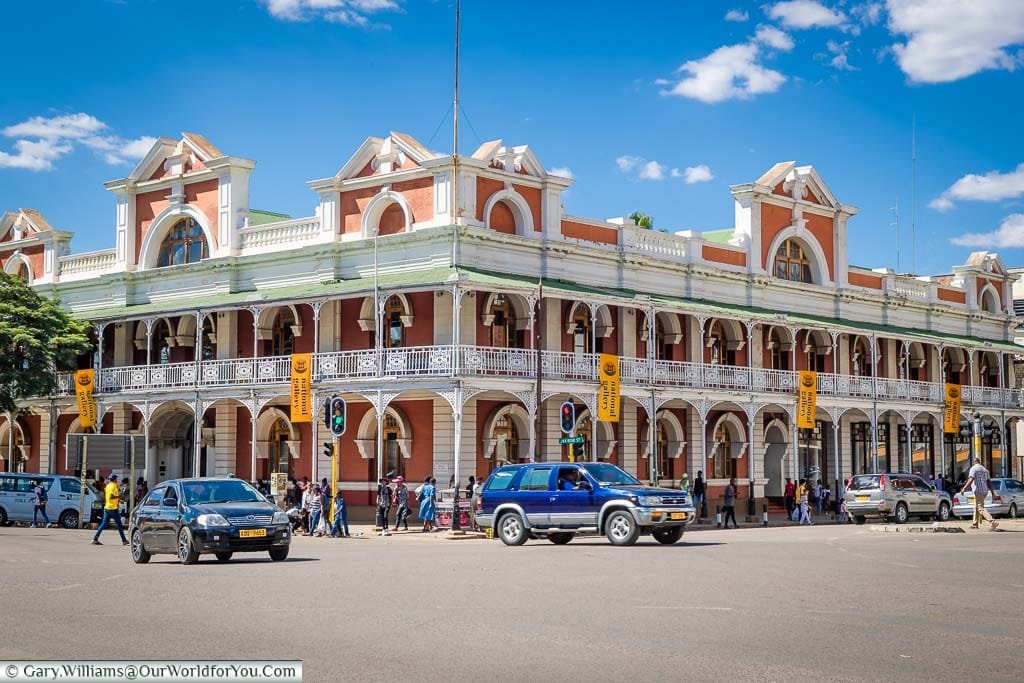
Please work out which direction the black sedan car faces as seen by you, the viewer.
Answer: facing the viewer and to the right of the viewer

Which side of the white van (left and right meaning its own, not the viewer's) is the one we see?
right

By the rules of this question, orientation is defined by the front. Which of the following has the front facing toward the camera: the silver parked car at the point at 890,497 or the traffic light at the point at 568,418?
the traffic light

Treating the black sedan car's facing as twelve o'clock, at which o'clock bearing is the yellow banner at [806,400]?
The yellow banner is roughly at 9 o'clock from the black sedan car.

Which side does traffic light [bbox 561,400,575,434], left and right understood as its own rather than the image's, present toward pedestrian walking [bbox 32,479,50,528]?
right

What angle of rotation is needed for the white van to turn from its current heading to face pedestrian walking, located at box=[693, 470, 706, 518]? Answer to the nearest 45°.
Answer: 0° — it already faces them

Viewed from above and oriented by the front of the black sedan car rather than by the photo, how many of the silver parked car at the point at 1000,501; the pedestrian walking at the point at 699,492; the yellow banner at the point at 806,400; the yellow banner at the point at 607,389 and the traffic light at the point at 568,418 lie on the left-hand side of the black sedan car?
5

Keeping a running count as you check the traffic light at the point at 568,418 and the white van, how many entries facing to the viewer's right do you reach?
1

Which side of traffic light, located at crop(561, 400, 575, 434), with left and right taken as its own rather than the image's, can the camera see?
front

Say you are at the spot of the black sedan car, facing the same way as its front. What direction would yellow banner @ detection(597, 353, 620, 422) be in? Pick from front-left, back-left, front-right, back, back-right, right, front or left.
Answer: left

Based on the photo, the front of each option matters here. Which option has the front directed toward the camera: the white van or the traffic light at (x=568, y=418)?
the traffic light

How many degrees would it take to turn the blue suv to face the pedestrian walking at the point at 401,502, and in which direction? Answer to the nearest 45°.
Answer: approximately 180°

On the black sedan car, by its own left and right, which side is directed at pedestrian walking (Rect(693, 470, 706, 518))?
left
